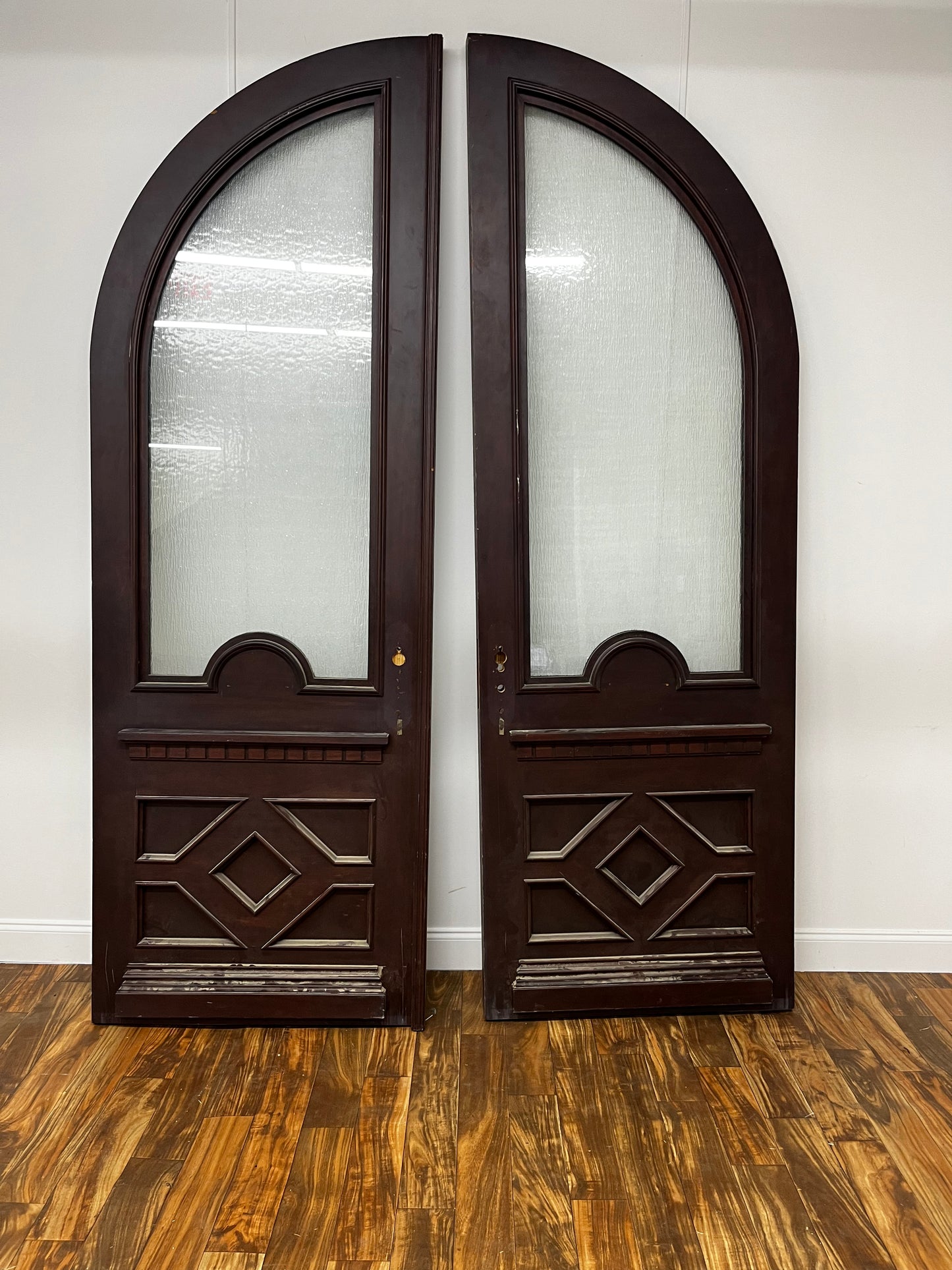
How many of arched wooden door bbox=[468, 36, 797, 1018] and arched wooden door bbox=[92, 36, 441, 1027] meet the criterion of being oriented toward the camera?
2

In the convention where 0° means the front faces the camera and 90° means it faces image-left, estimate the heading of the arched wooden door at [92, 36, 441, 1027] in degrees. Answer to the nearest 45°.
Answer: approximately 0°

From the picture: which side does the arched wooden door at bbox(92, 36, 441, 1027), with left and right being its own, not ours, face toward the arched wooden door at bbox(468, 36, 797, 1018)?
left

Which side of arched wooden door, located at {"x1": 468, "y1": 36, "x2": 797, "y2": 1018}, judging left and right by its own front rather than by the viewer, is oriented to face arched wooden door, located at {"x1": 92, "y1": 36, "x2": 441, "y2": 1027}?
right

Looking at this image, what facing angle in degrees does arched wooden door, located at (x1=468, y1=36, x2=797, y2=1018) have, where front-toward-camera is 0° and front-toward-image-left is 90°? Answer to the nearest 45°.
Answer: approximately 0°
